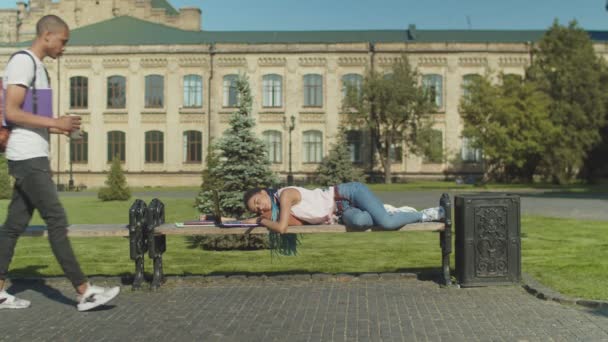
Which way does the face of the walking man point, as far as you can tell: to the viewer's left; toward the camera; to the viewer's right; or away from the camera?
to the viewer's right

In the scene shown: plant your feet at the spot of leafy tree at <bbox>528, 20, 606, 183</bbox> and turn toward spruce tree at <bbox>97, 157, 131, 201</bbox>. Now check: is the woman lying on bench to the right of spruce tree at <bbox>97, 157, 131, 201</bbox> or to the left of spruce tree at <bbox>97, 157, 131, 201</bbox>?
left

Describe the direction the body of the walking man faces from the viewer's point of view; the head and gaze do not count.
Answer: to the viewer's right

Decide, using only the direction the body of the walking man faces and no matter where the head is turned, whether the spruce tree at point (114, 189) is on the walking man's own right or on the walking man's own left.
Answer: on the walking man's own left

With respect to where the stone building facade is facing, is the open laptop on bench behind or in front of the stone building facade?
in front

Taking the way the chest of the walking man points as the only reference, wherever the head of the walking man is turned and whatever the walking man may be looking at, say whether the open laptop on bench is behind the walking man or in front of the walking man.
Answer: in front

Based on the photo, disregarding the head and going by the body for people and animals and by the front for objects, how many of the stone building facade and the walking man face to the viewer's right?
1

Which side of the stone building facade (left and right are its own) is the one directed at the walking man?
front
